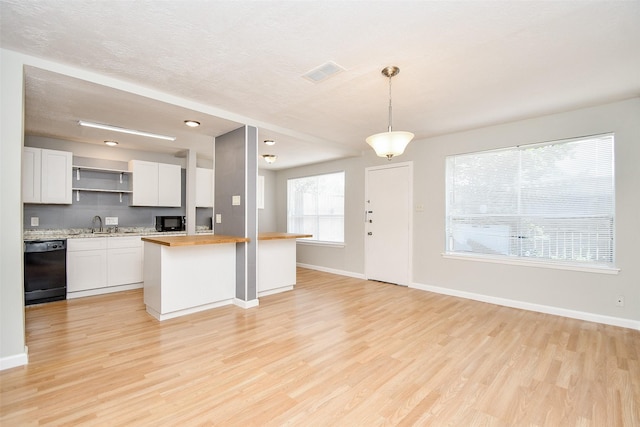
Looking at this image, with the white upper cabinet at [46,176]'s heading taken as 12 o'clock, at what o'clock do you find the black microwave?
The black microwave is roughly at 9 o'clock from the white upper cabinet.

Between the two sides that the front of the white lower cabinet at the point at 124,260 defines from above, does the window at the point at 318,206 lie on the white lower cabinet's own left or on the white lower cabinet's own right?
on the white lower cabinet's own left

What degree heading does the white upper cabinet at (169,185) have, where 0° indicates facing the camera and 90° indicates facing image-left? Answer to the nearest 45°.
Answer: approximately 0°

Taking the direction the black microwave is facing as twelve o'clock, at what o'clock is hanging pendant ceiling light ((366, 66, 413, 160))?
The hanging pendant ceiling light is roughly at 11 o'clock from the black microwave.

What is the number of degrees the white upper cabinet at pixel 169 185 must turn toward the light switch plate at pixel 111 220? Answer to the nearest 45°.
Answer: approximately 90° to its right

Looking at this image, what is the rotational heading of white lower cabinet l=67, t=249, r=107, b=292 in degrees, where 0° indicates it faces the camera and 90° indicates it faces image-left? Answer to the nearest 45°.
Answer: approximately 0°

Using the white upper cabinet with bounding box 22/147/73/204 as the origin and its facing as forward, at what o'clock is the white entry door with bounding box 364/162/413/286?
The white entry door is roughly at 10 o'clock from the white upper cabinet.
